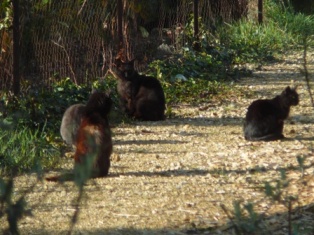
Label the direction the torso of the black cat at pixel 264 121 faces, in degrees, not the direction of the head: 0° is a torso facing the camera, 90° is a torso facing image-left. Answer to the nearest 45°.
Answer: approximately 270°

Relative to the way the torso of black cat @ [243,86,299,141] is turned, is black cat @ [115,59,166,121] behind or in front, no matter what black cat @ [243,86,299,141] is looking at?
behind

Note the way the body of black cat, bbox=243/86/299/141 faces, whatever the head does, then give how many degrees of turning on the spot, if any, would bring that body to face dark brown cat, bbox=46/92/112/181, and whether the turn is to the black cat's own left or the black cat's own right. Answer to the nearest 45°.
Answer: approximately 135° to the black cat's own right

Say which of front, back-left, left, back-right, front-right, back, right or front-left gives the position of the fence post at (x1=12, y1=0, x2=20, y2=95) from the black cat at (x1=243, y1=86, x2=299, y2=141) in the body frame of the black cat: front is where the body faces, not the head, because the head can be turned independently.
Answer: back

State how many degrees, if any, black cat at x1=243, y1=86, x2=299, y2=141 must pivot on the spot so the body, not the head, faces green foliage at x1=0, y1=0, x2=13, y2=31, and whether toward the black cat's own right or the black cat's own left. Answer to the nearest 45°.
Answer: approximately 180°

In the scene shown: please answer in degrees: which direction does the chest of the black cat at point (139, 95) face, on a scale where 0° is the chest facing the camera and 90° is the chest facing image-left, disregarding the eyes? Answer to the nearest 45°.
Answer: approximately 45°

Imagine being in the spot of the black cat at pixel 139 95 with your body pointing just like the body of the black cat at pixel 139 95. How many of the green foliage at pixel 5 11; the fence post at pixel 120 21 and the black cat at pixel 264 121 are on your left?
1

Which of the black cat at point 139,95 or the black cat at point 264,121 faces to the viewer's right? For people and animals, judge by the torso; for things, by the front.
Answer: the black cat at point 264,121

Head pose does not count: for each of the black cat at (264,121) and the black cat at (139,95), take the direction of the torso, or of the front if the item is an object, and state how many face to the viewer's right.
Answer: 1
